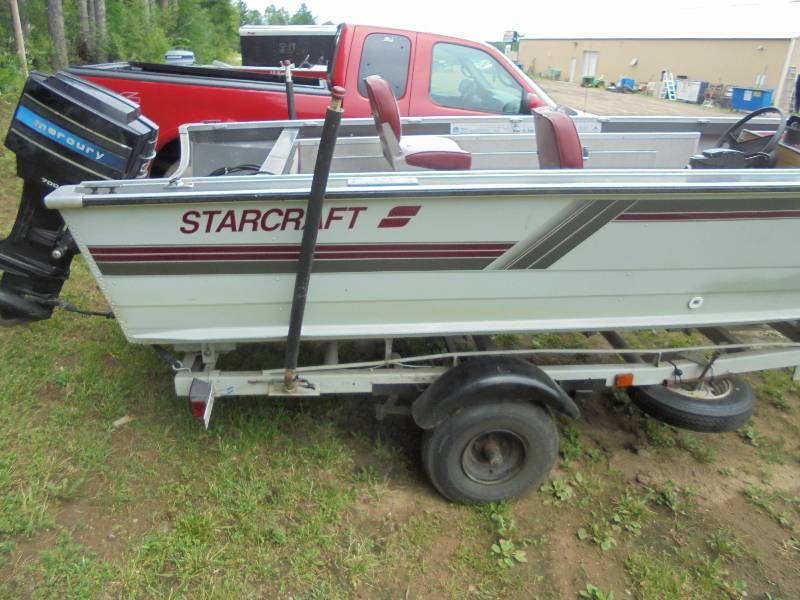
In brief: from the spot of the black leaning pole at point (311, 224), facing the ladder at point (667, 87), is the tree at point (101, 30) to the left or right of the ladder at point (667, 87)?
left

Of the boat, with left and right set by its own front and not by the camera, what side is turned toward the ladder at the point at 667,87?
left

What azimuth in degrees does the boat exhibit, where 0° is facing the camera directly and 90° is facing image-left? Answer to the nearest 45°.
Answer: approximately 270°

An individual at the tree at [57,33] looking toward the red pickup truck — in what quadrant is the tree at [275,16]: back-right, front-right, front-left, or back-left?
back-left

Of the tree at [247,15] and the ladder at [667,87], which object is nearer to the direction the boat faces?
the ladder

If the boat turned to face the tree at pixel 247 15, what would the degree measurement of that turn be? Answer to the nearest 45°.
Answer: approximately 90° to its left

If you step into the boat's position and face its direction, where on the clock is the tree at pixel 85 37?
The tree is roughly at 8 o'clock from the boat.

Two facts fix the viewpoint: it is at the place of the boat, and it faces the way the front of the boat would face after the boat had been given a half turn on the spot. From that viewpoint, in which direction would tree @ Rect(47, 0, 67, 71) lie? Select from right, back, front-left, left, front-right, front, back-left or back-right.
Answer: front-right

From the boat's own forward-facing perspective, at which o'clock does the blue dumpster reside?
The blue dumpster is roughly at 10 o'clock from the boat.

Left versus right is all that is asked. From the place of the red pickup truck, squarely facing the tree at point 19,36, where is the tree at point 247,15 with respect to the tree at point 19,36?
right

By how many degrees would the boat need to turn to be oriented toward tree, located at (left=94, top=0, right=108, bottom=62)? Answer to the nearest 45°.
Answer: approximately 135° to its left

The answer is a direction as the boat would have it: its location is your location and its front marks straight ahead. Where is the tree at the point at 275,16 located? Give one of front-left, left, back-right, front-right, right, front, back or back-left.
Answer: left

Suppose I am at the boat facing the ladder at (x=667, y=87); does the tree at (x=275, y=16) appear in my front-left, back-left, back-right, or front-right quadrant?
front-left

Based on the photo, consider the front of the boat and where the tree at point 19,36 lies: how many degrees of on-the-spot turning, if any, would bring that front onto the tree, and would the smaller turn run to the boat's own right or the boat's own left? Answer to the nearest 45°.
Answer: approximately 135° to the boat's own left

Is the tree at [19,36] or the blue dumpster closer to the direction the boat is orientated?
the blue dumpster

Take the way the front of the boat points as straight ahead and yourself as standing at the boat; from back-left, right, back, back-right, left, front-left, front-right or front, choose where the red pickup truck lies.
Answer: left
